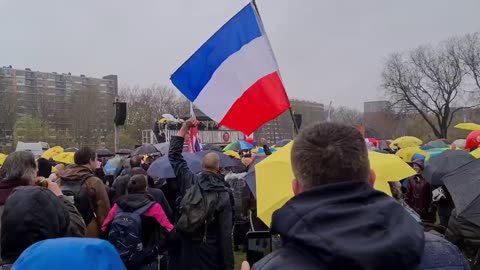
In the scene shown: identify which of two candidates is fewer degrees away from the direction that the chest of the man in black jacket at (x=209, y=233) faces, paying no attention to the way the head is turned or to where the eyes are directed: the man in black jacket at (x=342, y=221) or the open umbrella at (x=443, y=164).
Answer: the open umbrella

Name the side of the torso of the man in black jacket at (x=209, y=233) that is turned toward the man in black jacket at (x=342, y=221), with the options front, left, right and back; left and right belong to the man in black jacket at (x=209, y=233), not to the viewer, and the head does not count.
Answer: back

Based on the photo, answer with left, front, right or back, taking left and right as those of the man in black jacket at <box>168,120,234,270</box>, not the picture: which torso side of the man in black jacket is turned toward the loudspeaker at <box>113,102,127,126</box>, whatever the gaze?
front

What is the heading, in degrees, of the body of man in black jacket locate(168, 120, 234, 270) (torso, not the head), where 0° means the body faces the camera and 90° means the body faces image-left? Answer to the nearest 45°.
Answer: approximately 180°

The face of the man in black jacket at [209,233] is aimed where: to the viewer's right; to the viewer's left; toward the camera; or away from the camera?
away from the camera

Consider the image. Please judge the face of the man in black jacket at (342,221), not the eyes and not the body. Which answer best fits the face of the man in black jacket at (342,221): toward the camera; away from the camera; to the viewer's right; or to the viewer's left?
away from the camera

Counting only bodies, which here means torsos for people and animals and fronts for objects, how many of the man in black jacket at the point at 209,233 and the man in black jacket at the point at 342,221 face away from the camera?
2

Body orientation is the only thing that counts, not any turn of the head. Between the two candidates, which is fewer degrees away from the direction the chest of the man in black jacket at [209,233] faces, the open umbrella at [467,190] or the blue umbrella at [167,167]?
the blue umbrella

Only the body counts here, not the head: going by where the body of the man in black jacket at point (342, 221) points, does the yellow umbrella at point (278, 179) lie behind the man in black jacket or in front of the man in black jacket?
in front

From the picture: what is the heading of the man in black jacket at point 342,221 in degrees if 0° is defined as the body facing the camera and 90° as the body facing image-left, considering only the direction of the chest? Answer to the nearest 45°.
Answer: approximately 180°

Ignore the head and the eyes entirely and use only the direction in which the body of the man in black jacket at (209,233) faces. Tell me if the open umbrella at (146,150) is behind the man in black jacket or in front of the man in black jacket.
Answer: in front
